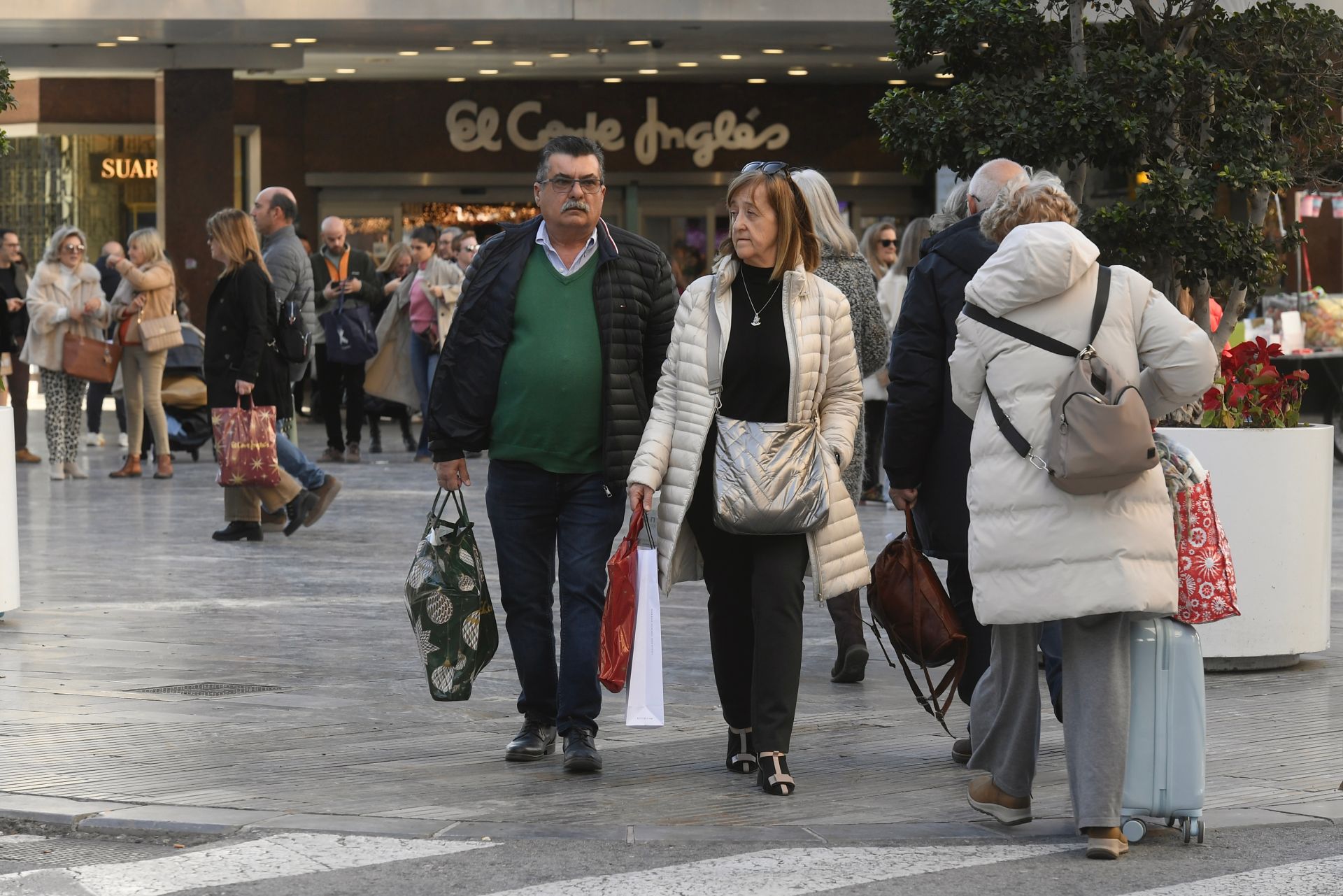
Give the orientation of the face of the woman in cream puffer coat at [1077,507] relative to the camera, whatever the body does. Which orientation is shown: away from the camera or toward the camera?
away from the camera

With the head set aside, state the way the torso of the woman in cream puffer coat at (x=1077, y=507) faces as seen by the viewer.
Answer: away from the camera

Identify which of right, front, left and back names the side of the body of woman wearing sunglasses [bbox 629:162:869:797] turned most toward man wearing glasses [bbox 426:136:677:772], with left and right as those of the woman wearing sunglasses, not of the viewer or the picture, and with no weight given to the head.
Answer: right

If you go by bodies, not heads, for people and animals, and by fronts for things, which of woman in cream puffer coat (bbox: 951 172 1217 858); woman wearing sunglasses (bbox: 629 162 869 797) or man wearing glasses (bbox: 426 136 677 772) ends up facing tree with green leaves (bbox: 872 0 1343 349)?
the woman in cream puffer coat

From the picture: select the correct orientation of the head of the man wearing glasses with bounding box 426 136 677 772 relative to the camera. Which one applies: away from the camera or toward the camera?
toward the camera

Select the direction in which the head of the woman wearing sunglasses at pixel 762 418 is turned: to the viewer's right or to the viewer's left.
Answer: to the viewer's left

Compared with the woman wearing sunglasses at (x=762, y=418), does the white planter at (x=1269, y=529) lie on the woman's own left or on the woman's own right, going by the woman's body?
on the woman's own left

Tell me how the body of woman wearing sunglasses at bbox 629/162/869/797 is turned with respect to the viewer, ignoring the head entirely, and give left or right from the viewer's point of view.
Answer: facing the viewer

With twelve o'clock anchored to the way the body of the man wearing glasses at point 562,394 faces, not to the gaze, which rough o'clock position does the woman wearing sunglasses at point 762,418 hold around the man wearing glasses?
The woman wearing sunglasses is roughly at 10 o'clock from the man wearing glasses.

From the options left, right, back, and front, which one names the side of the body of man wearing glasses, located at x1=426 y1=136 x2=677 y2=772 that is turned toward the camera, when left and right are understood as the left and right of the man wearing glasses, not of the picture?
front

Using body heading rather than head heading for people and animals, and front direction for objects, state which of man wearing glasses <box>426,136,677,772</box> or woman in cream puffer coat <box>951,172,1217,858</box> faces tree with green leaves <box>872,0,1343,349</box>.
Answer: the woman in cream puffer coat

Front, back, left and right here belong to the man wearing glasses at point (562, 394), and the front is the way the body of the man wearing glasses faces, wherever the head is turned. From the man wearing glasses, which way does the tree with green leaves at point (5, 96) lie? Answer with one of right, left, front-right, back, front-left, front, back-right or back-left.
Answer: back-right
